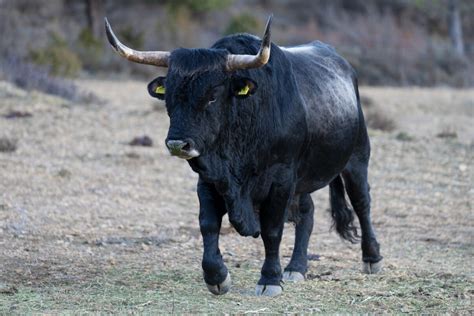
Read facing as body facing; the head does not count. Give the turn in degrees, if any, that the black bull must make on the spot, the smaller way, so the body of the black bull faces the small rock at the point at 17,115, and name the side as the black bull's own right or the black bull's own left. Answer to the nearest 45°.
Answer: approximately 90° to the black bull's own right

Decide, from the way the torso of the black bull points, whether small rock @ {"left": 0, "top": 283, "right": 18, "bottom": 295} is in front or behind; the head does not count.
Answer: in front

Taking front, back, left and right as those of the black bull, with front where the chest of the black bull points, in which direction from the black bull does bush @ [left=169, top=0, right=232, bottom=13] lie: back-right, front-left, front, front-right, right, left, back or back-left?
back-right

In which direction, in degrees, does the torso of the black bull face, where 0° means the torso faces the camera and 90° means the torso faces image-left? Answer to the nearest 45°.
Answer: approximately 45°

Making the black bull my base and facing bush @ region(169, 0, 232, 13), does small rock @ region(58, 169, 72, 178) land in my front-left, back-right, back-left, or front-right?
front-left

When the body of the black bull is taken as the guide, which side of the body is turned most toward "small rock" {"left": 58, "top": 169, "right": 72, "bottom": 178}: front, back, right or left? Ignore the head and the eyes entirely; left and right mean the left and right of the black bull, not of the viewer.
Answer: right

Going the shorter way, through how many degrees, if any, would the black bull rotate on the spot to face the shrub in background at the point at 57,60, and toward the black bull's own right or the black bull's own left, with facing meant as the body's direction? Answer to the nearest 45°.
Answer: approximately 135° to the black bull's own right
